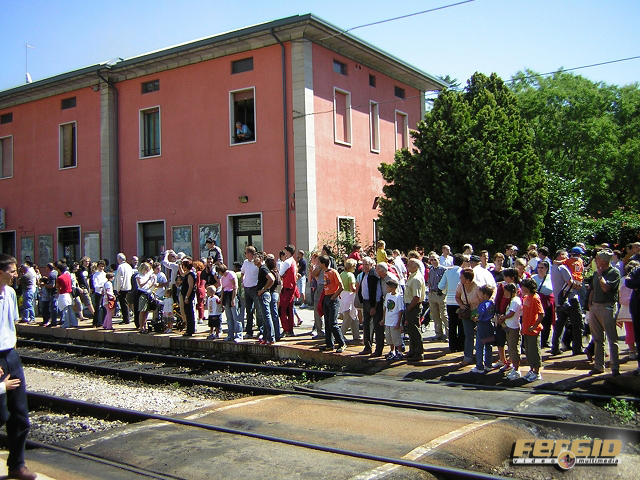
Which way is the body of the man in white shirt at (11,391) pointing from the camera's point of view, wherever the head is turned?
to the viewer's right

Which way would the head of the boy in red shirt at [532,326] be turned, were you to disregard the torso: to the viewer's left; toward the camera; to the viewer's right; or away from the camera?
to the viewer's left

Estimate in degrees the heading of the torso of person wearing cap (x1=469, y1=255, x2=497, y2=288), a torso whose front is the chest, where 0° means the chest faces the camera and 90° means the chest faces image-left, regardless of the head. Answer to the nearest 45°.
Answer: approximately 90°

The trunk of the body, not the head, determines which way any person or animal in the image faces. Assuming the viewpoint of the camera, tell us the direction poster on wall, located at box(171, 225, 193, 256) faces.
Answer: facing the viewer and to the left of the viewer

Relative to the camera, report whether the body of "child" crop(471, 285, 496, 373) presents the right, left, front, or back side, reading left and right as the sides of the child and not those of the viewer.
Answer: left

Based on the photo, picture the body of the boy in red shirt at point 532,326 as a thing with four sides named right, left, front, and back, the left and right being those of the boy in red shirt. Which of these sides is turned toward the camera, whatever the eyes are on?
left

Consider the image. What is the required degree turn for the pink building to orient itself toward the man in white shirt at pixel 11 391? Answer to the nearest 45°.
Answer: approximately 45° to its left

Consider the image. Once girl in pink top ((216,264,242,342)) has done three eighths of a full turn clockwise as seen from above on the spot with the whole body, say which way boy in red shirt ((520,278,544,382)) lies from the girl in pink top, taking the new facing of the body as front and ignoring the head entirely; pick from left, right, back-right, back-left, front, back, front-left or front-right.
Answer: back-right

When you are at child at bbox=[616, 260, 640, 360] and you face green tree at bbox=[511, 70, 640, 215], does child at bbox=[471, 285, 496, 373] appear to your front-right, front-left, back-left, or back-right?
back-left
